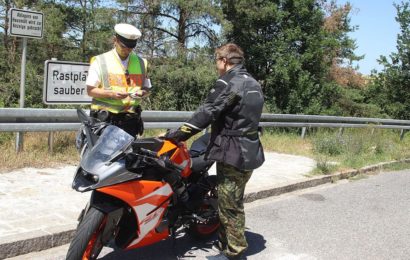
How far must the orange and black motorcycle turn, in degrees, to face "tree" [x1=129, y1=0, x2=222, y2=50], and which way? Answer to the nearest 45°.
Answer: approximately 135° to its right

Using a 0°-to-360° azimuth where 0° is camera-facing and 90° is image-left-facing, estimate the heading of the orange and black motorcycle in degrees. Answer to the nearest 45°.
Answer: approximately 45°

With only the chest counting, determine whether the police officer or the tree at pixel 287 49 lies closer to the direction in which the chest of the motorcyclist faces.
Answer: the police officer

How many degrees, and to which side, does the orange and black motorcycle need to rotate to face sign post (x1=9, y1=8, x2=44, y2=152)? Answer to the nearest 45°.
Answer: approximately 90° to its right

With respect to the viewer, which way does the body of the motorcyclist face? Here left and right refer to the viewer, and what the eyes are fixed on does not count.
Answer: facing away from the viewer and to the left of the viewer

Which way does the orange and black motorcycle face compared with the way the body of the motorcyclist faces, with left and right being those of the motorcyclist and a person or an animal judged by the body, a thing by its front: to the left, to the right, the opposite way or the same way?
to the left

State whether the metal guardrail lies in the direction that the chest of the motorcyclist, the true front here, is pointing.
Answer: yes

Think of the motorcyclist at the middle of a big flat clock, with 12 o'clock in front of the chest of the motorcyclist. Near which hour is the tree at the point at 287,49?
The tree is roughly at 2 o'clock from the motorcyclist.

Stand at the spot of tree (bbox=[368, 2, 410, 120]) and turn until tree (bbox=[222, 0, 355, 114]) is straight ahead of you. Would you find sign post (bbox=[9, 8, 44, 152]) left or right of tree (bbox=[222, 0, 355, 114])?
left

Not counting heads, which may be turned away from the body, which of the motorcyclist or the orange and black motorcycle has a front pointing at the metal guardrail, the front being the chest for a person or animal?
the motorcyclist
